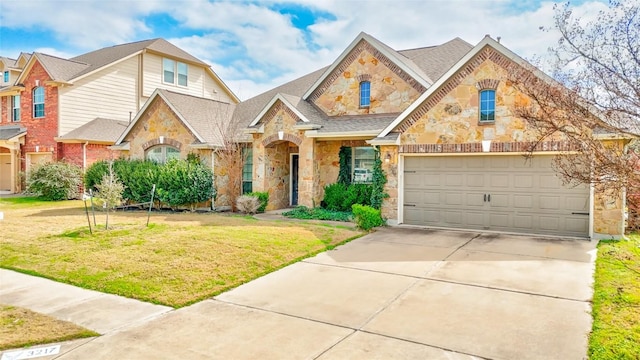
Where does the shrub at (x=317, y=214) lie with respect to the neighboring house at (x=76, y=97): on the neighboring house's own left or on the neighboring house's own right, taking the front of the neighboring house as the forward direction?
on the neighboring house's own left

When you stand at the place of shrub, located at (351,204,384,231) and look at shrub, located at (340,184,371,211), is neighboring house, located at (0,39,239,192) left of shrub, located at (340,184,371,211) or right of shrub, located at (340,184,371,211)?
left

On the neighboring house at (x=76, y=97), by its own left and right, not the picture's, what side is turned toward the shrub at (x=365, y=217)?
left

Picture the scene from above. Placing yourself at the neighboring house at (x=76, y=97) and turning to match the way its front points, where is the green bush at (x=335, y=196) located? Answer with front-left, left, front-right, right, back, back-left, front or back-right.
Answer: left

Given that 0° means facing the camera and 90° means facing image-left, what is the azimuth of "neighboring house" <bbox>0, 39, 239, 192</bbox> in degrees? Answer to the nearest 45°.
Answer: approximately 45°

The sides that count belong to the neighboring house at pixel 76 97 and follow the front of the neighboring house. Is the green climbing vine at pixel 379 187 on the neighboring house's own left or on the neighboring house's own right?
on the neighboring house's own left

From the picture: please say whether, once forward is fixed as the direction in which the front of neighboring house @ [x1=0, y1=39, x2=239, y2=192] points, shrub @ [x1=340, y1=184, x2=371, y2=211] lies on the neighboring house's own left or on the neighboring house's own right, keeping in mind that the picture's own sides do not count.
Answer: on the neighboring house's own left

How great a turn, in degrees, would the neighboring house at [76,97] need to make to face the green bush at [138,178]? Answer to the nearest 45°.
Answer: approximately 45° to its left
